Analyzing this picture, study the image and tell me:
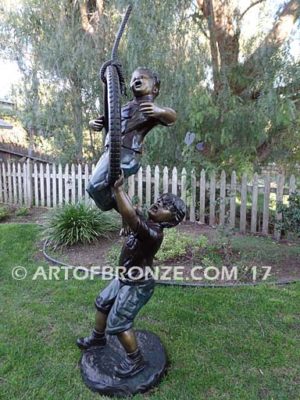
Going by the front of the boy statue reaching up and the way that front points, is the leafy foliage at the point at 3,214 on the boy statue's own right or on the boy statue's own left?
on the boy statue's own right

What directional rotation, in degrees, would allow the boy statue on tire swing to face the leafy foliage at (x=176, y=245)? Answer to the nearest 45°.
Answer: approximately 135° to its right

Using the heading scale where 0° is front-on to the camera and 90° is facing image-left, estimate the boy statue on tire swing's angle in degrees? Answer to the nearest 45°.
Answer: approximately 45°

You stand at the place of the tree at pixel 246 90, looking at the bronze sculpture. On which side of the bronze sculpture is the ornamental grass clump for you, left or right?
right

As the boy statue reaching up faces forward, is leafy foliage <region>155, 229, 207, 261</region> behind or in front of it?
behind

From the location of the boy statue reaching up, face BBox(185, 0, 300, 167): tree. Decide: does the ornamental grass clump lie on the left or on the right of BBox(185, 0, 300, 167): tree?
left

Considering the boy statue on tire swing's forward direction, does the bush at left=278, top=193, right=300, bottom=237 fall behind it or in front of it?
behind

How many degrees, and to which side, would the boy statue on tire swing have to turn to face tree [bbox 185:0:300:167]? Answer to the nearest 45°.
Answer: approximately 180°
